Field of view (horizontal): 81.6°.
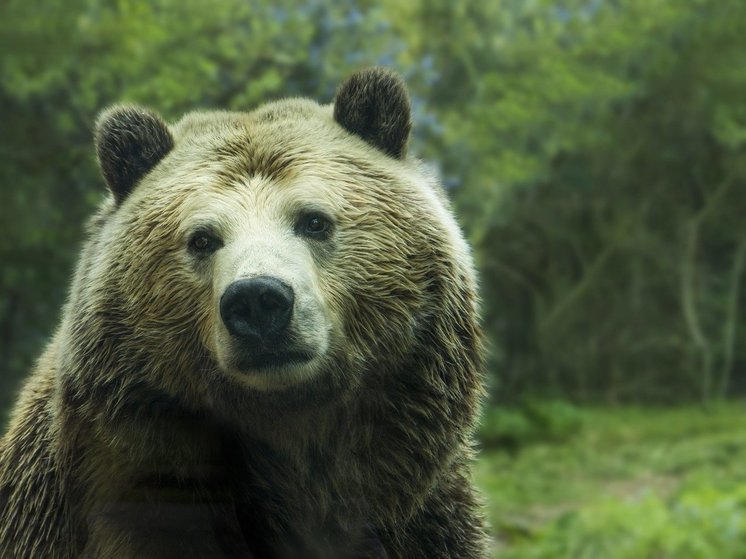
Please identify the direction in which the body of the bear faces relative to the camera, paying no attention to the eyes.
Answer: toward the camera
